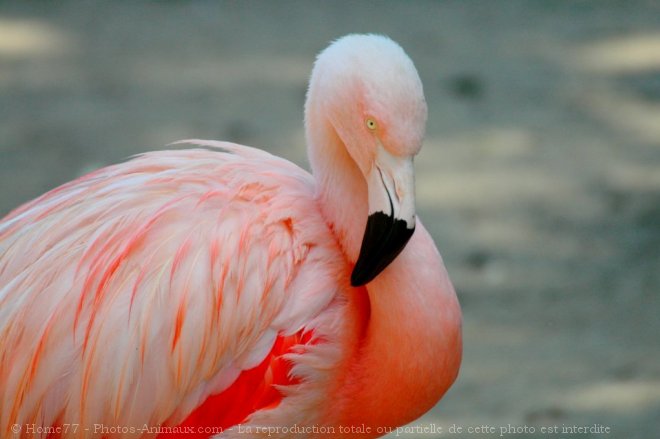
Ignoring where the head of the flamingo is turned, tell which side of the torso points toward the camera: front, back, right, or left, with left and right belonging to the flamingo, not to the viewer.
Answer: right
